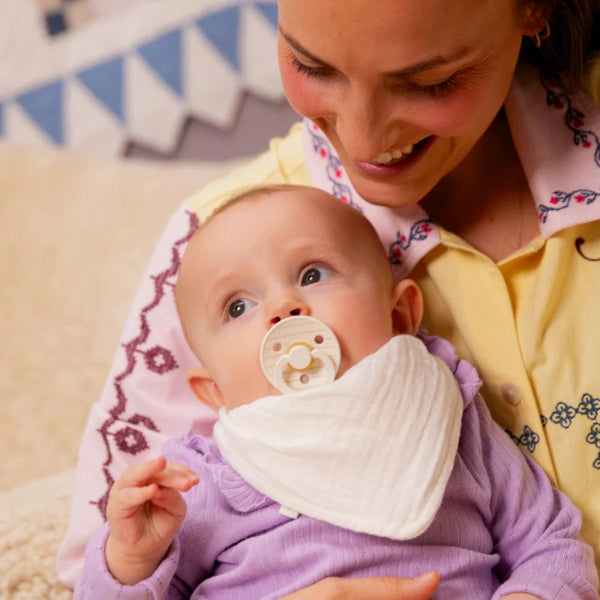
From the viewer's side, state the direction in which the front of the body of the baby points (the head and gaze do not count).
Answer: toward the camera

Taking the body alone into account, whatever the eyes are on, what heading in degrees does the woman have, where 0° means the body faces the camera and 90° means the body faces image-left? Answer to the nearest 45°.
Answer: approximately 0°

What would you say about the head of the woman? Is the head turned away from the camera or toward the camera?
toward the camera

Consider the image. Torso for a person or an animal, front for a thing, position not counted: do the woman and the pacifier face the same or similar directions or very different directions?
same or similar directions

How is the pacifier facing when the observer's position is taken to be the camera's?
facing the viewer
